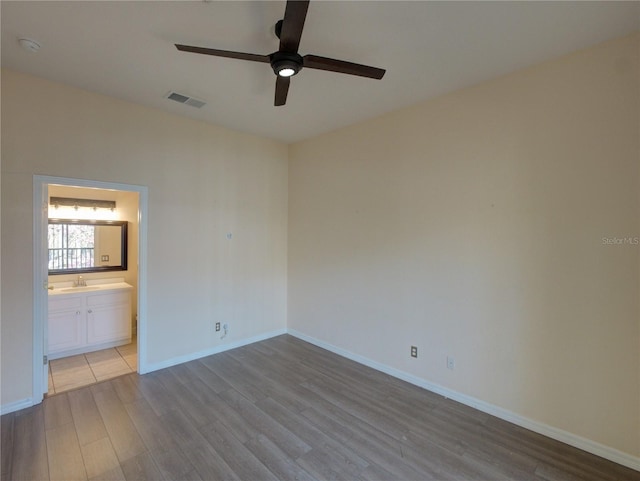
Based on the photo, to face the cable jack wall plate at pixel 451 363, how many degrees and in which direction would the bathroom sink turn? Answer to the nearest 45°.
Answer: approximately 45° to its left

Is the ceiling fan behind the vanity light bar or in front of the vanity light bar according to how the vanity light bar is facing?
in front

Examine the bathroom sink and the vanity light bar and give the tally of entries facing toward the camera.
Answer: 2

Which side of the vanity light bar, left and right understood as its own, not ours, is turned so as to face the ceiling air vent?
front

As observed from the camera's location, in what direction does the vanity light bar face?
facing the viewer

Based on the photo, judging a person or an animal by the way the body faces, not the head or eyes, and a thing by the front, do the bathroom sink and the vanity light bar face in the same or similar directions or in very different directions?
same or similar directions

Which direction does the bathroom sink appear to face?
toward the camera

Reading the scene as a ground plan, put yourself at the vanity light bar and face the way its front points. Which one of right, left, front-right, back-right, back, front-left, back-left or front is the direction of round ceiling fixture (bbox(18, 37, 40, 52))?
front

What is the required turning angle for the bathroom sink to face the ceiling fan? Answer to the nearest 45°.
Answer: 0° — it already faces it
